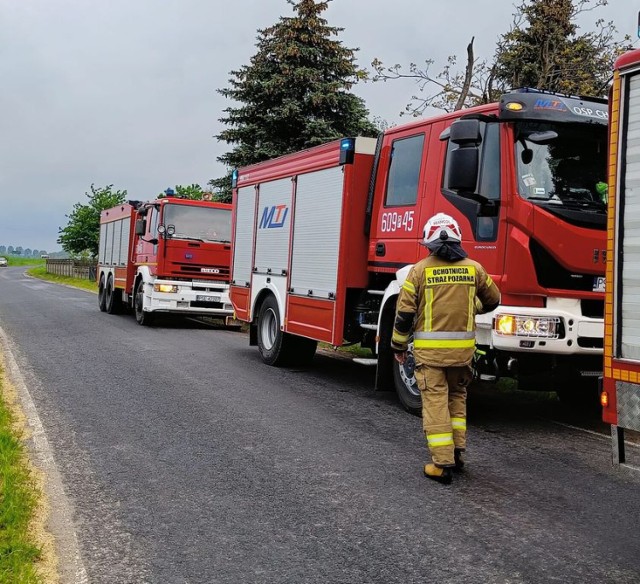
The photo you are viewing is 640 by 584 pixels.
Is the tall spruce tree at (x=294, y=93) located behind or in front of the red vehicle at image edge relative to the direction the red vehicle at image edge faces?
behind

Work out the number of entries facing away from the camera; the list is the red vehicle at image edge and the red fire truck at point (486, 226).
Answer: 0

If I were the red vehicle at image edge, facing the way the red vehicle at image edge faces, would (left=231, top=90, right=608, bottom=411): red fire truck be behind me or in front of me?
behind

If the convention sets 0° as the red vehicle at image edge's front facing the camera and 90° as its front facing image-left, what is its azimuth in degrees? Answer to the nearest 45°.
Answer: approximately 315°

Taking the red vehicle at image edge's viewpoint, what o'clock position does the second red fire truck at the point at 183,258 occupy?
The second red fire truck is roughly at 6 o'clock from the red vehicle at image edge.

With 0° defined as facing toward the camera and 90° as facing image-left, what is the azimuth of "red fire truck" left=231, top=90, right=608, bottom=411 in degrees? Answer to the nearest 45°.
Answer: approximately 315°

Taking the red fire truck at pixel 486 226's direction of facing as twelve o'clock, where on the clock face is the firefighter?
The firefighter is roughly at 2 o'clock from the red fire truck.

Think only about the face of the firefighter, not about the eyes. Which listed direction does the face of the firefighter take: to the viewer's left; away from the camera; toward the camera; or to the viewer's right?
away from the camera
